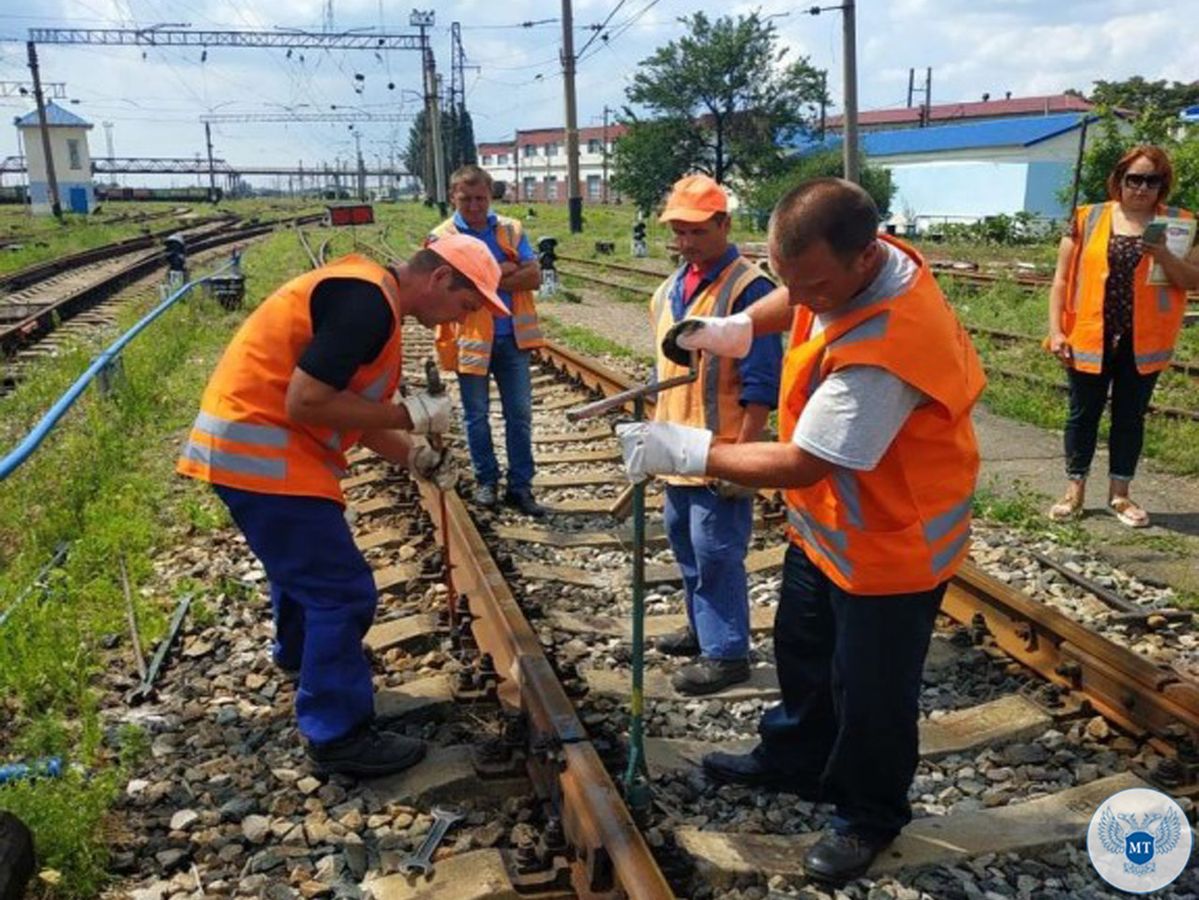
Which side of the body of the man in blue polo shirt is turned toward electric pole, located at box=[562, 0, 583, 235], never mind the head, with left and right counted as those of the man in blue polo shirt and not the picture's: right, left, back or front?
back

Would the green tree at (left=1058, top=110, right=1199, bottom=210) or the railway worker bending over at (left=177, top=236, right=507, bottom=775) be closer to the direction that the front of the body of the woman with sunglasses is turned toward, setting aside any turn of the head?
the railway worker bending over

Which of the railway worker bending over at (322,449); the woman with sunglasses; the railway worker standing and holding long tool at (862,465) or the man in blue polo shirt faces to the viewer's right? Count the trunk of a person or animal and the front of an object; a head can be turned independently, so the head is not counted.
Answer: the railway worker bending over at (322,449)

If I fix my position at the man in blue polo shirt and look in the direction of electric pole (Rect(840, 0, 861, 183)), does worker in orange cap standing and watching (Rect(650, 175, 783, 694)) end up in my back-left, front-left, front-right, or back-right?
back-right

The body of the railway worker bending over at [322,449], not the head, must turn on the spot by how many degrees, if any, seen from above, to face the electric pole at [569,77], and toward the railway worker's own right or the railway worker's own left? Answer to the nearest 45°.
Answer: approximately 90° to the railway worker's own left

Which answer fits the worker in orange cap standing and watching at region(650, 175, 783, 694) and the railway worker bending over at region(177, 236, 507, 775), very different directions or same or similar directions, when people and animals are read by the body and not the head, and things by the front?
very different directions

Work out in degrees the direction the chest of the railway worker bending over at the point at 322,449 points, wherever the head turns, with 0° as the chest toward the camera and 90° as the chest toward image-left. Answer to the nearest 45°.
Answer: approximately 270°

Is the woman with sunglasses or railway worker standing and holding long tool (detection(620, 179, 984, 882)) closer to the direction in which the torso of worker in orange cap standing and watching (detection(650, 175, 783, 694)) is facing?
the railway worker standing and holding long tool

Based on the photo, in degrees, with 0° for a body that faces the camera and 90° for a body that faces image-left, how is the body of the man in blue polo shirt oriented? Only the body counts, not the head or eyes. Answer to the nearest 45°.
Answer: approximately 0°

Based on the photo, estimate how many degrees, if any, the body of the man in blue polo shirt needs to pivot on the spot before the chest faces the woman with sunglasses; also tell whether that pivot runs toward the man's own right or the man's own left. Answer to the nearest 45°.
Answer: approximately 90° to the man's own left

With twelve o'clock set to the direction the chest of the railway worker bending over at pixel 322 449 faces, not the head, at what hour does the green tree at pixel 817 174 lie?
The green tree is roughly at 10 o'clock from the railway worker bending over.
